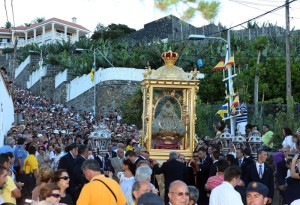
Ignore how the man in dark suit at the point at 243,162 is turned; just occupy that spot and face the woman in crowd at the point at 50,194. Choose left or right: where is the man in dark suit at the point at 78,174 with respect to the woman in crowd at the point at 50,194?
right

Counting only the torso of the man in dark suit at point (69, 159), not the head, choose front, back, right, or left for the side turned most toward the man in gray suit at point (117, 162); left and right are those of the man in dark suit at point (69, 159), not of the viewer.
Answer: front
